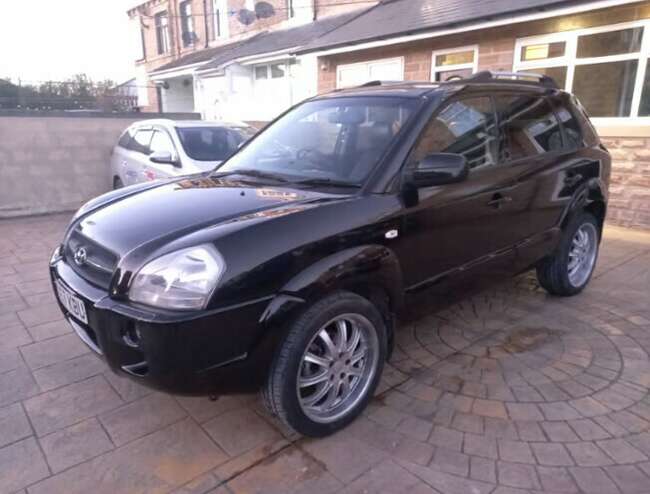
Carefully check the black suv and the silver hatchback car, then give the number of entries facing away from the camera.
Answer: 0

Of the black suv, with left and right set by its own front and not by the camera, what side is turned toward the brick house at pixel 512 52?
back

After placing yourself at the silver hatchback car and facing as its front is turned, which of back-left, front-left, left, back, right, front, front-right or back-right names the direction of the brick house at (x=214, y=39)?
back-left

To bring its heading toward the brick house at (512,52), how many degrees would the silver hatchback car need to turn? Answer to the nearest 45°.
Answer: approximately 45° to its left

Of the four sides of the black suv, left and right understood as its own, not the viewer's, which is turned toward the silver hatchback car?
right

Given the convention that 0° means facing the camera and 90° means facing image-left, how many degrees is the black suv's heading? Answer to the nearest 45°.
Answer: approximately 45°

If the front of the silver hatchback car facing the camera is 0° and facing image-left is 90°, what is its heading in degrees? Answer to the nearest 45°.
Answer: approximately 315°

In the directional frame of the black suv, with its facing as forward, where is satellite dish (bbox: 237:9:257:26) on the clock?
The satellite dish is roughly at 4 o'clock from the black suv.

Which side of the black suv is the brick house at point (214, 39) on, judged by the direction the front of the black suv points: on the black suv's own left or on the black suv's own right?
on the black suv's own right

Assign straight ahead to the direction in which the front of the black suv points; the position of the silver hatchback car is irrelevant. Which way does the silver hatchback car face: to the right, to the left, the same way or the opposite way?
to the left

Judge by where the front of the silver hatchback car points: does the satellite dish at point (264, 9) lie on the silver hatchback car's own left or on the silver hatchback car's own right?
on the silver hatchback car's own left
